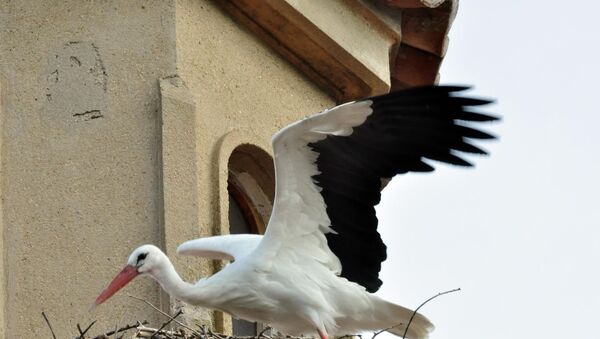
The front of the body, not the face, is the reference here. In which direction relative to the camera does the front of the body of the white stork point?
to the viewer's left

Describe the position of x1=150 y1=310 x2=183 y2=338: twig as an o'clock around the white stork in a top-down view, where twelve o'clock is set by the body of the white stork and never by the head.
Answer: The twig is roughly at 12 o'clock from the white stork.
